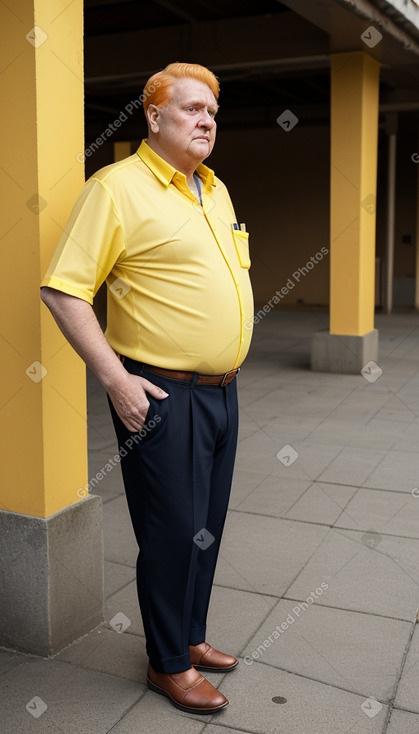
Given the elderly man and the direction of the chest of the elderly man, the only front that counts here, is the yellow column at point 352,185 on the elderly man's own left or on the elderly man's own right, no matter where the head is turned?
on the elderly man's own left

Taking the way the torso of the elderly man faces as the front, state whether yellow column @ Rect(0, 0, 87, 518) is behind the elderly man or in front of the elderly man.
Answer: behind

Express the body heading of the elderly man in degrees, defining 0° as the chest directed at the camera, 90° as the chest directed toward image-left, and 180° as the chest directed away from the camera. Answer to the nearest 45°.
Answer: approximately 315°
